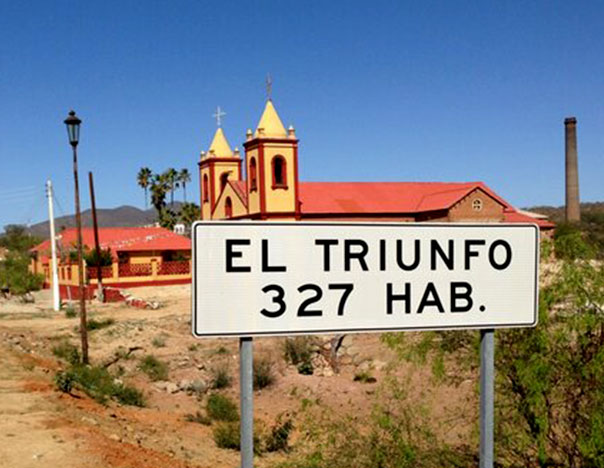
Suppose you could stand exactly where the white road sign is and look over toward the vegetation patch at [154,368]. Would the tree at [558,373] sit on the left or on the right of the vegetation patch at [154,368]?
right

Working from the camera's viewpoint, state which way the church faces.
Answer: facing the viewer and to the left of the viewer

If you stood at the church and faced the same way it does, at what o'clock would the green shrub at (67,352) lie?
The green shrub is roughly at 11 o'clock from the church.

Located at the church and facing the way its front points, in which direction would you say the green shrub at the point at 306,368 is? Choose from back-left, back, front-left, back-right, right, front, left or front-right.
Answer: front-left

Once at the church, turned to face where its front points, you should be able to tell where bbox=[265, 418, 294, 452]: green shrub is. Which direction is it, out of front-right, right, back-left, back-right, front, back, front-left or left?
front-left

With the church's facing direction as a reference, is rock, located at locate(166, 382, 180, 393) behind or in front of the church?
in front

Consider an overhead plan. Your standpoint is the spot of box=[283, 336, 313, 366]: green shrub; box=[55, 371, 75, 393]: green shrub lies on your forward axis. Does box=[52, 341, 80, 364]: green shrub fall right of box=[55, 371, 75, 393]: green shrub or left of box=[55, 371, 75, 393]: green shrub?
right

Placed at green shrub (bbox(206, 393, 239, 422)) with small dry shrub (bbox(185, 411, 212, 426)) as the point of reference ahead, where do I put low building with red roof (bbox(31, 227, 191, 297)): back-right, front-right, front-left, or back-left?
back-right

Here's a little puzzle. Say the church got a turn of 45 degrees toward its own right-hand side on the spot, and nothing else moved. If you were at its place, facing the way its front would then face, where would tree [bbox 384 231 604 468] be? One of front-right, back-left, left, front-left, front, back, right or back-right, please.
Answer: left

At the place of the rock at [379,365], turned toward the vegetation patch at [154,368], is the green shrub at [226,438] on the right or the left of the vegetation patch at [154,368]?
left

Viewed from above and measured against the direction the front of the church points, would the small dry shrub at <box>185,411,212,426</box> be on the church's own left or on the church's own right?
on the church's own left

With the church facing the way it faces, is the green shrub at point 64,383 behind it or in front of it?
in front

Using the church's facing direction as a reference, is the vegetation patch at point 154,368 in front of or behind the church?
in front

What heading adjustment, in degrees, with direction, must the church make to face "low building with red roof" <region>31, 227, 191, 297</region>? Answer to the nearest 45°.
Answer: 0° — it already faces it

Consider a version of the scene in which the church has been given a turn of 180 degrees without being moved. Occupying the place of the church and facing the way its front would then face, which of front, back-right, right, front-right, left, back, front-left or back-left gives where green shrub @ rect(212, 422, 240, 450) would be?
back-right
